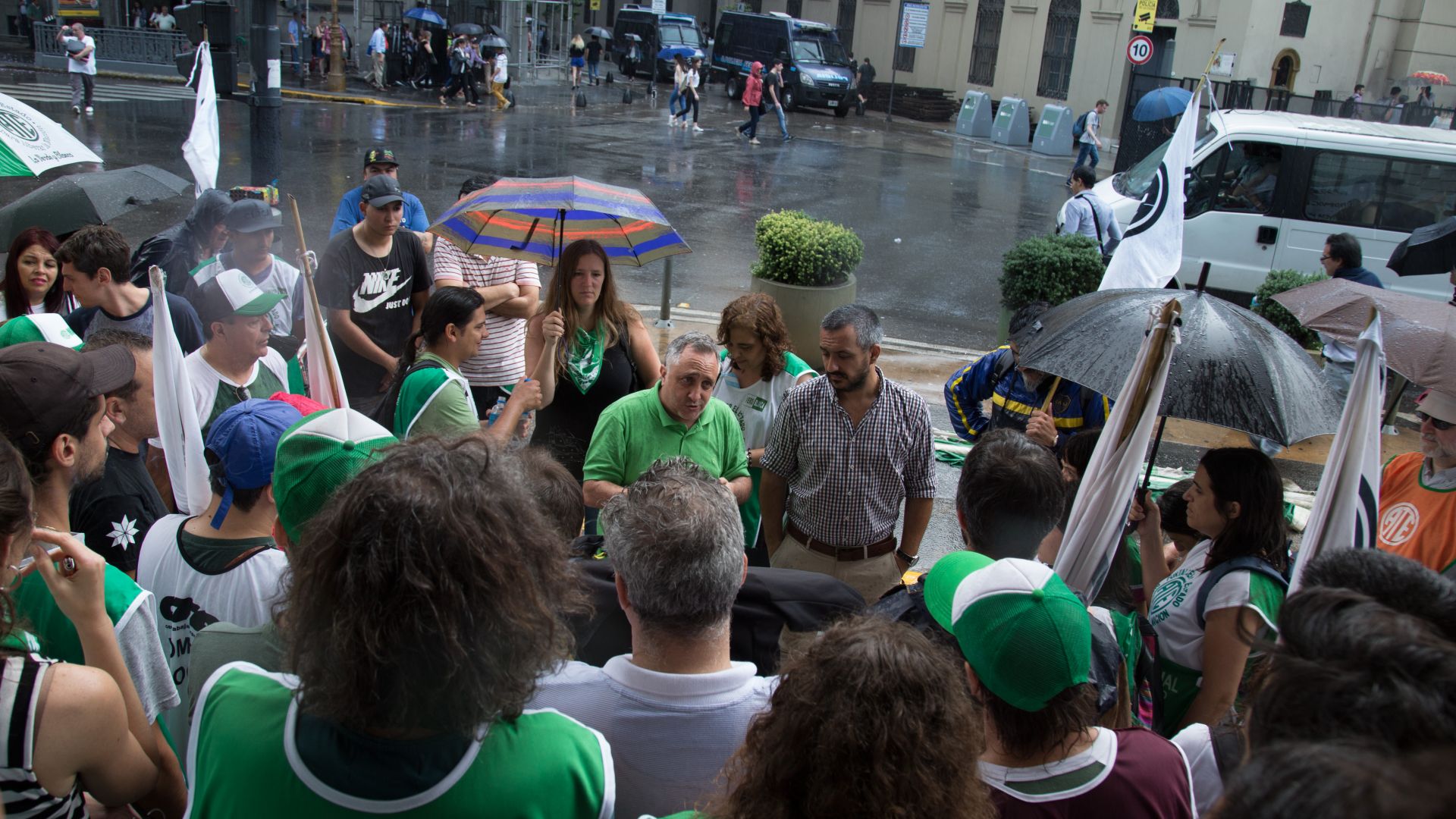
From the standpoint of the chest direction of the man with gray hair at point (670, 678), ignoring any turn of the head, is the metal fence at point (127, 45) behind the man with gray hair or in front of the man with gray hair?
in front

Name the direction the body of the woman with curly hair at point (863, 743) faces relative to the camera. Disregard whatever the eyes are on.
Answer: away from the camera

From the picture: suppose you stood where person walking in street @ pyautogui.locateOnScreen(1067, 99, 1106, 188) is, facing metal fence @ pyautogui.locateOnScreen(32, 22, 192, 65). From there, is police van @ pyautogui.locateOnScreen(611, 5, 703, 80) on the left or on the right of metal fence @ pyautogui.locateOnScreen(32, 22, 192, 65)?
right

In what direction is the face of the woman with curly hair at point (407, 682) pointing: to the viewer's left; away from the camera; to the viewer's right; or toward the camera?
away from the camera

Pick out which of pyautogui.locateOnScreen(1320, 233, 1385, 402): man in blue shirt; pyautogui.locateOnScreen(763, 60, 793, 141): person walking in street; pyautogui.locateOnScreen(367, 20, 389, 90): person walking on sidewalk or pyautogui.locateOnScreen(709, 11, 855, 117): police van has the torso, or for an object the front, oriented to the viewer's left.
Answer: the man in blue shirt

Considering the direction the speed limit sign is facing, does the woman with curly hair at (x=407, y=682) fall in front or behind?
in front

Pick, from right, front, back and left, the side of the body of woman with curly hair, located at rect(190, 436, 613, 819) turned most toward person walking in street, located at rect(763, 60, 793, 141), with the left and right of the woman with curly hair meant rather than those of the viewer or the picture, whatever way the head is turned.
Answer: front

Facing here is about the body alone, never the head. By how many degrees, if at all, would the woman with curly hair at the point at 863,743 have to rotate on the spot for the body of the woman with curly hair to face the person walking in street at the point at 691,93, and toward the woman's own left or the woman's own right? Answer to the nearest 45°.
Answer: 0° — they already face them

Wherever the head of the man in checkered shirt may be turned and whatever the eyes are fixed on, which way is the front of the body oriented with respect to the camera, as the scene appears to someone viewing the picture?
toward the camera

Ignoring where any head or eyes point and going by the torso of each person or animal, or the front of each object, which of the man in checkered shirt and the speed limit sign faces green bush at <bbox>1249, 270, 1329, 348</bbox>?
the speed limit sign

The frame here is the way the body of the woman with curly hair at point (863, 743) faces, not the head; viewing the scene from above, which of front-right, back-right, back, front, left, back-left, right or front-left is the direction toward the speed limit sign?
front

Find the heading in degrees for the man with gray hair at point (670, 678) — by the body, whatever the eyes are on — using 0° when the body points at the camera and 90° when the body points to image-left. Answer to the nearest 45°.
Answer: approximately 180°

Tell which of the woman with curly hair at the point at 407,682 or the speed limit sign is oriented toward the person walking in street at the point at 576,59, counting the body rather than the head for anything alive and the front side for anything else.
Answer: the woman with curly hair

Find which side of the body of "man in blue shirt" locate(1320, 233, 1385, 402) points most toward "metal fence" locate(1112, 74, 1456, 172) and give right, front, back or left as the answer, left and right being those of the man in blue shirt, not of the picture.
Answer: right

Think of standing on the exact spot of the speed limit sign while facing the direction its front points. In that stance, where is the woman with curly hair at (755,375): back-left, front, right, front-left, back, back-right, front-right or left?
front

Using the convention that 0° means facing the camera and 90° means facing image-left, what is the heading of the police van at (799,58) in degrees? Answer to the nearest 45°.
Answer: approximately 315°

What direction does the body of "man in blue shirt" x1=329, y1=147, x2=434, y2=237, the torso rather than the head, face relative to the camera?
toward the camera
